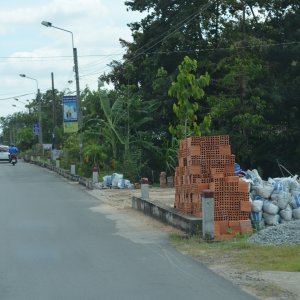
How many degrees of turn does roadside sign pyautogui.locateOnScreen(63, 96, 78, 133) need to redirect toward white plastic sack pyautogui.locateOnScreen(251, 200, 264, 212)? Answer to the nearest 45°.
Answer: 0° — it already faces it

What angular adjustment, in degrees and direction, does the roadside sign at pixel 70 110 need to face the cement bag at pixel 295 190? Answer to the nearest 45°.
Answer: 0° — it already faces it

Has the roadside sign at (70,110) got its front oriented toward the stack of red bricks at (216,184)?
yes

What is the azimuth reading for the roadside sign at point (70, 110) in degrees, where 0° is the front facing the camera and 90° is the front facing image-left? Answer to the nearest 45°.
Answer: approximately 0°
